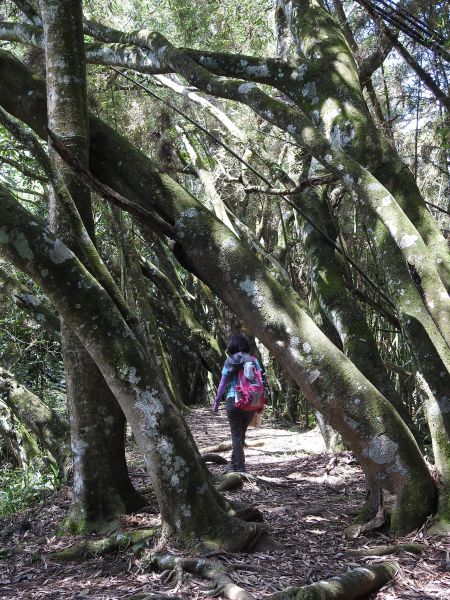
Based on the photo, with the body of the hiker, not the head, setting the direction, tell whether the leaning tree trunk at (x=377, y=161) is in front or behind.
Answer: behind

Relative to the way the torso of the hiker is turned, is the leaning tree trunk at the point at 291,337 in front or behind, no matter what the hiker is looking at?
behind

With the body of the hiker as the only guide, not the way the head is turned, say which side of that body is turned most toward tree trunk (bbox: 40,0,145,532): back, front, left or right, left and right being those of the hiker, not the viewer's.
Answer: left

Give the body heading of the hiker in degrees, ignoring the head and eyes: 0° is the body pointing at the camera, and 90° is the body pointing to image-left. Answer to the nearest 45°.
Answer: approximately 135°

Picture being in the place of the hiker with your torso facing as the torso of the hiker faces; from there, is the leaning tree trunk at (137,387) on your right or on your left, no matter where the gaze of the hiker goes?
on your left
